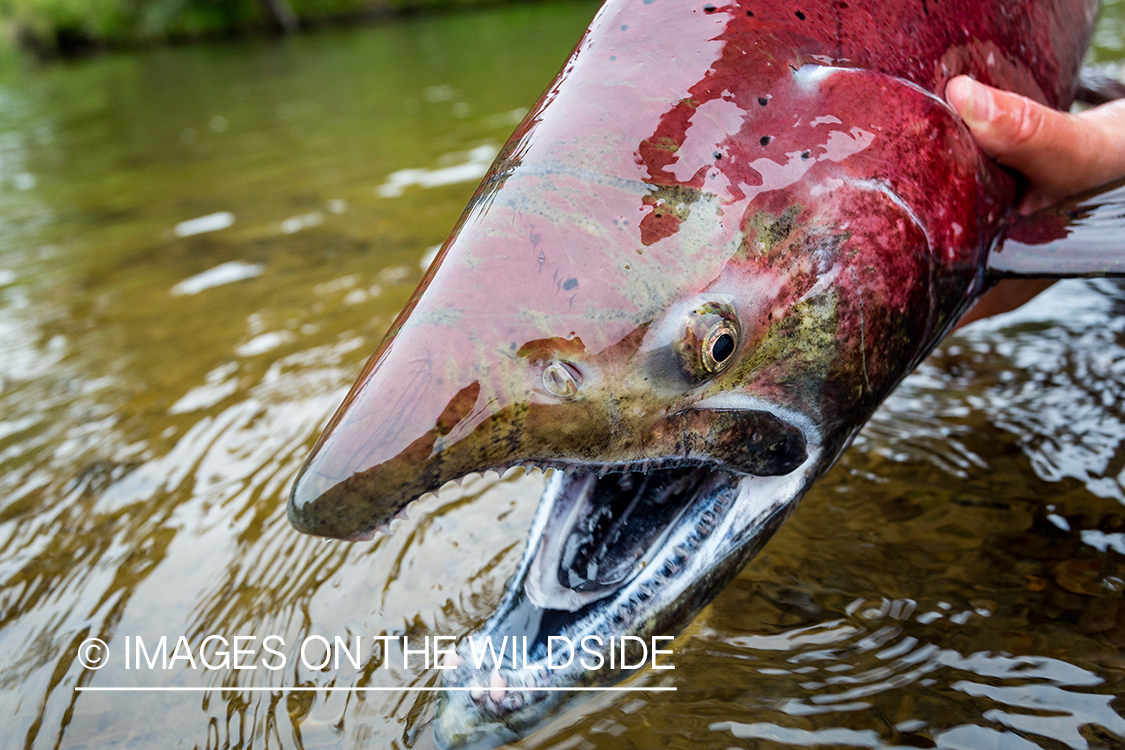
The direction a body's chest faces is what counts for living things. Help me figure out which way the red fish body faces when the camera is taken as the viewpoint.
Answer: facing the viewer and to the left of the viewer
